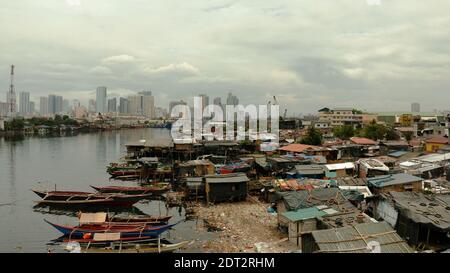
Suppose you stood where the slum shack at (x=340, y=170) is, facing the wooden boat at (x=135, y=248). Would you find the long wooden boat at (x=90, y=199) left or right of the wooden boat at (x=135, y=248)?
right

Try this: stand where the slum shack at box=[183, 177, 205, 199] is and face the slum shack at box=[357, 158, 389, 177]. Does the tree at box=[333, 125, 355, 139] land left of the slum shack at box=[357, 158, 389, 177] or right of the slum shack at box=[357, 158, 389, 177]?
left

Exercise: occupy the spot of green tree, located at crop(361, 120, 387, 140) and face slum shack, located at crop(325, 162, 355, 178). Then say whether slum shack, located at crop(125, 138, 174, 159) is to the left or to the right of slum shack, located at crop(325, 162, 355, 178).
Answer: right

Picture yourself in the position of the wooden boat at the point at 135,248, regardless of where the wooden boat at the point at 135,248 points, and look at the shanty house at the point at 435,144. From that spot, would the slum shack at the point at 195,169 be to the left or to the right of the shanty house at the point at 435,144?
left
